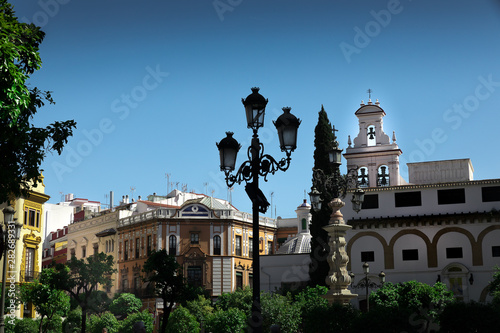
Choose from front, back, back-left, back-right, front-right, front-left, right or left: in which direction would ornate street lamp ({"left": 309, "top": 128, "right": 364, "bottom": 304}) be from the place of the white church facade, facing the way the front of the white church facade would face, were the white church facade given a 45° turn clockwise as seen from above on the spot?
front-left

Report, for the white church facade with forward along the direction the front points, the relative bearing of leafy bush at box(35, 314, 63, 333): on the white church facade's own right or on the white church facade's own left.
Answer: on the white church facade's own right

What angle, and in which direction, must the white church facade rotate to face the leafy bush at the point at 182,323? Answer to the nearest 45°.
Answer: approximately 45° to its right

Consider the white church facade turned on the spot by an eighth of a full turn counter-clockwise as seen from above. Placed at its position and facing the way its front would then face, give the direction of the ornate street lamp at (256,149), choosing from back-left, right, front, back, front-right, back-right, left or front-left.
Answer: front-right

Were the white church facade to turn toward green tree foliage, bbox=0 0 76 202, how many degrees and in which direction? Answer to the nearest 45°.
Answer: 0° — it already faces it

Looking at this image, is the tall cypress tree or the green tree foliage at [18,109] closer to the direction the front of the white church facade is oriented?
the green tree foliage

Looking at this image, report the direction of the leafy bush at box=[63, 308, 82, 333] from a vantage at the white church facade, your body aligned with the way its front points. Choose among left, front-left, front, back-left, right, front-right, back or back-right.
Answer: right

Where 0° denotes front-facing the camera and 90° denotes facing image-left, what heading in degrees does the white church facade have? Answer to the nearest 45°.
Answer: approximately 0°

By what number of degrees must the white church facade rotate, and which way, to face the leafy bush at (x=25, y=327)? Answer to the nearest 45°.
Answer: approximately 45° to its right

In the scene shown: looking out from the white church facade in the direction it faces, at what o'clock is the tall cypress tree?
The tall cypress tree is roughly at 3 o'clock from the white church facade.

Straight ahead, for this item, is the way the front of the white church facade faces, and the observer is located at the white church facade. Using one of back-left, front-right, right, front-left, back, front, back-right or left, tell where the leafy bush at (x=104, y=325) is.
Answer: right
